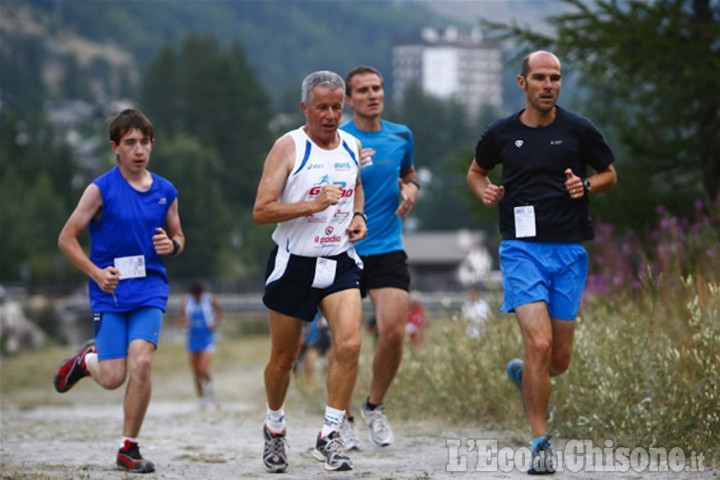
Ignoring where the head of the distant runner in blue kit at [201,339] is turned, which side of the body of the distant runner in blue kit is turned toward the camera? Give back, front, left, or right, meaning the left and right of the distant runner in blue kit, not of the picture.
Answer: front

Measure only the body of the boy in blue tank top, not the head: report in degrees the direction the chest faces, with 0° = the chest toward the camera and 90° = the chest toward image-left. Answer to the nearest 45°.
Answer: approximately 315°

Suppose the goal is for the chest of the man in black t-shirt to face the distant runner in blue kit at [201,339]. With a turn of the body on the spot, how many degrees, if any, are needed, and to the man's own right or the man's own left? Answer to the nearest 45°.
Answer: approximately 135° to the man's own right

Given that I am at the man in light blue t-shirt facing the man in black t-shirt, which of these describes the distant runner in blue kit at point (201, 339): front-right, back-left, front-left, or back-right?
back-left

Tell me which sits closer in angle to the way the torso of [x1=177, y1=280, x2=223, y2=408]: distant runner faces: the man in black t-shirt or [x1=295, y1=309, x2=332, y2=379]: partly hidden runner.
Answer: the man in black t-shirt

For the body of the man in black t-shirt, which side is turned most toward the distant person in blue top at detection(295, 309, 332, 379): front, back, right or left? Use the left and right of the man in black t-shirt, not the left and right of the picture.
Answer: back

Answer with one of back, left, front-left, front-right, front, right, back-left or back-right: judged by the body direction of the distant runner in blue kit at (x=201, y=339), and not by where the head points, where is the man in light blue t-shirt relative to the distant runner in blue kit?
front

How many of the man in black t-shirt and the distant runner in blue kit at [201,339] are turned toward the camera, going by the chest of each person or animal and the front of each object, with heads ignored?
2

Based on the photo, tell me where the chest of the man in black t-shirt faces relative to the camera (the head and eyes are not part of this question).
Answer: toward the camera

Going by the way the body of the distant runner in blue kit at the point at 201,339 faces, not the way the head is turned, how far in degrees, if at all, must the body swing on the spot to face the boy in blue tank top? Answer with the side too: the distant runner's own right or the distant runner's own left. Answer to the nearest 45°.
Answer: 0° — they already face them
